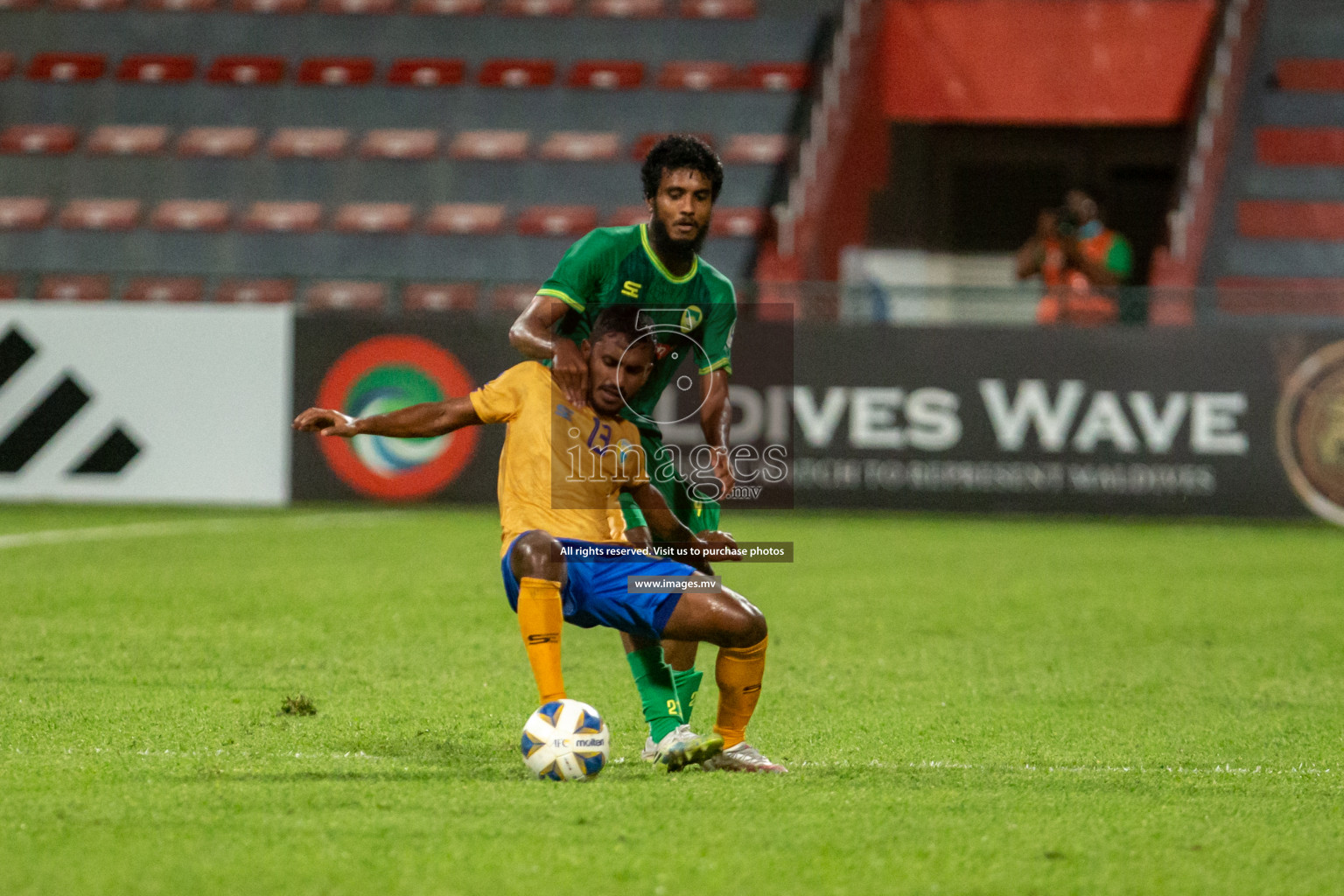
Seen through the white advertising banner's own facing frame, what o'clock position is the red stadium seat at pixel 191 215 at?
The red stadium seat is roughly at 6 o'clock from the white advertising banner.

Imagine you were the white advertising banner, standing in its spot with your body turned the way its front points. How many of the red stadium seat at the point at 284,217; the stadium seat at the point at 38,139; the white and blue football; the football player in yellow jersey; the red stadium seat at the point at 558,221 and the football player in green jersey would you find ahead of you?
3

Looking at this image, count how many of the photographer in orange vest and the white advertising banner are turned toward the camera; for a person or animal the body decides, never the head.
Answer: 2

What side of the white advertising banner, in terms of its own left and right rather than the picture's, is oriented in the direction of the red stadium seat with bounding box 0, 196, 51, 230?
back

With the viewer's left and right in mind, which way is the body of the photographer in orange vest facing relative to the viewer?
facing the viewer

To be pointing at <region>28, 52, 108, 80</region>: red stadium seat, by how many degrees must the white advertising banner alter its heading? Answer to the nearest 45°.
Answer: approximately 180°

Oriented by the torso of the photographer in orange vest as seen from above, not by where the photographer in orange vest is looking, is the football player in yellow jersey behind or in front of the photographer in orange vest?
in front

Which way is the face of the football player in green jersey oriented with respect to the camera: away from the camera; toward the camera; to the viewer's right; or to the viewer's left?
toward the camera

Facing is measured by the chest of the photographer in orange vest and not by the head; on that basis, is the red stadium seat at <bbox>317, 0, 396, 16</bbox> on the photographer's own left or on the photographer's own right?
on the photographer's own right

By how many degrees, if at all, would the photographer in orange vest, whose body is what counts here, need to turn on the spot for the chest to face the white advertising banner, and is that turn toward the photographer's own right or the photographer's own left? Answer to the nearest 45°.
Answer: approximately 90° to the photographer's own right

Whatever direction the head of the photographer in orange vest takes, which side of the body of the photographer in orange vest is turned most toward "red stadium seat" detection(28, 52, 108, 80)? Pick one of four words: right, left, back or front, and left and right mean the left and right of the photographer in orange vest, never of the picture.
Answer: right

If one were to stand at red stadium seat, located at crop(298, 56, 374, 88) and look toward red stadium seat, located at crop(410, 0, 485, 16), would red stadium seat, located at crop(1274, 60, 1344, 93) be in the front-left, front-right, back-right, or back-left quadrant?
front-right

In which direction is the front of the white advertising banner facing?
toward the camera

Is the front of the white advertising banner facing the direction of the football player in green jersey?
yes

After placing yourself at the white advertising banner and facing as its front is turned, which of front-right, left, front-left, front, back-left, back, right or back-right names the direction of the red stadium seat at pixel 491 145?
back-left
